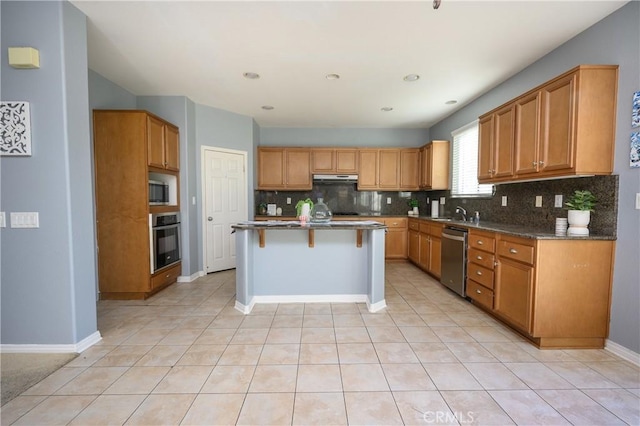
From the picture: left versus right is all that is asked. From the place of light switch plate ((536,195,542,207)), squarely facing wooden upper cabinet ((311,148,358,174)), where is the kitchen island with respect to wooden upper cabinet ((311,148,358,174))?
left

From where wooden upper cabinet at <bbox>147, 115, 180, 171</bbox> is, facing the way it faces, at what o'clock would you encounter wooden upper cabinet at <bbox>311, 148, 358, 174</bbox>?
wooden upper cabinet at <bbox>311, 148, 358, 174</bbox> is roughly at 10 o'clock from wooden upper cabinet at <bbox>147, 115, 180, 171</bbox>.

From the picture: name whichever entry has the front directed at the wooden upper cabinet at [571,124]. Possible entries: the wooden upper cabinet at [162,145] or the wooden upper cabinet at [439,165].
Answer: the wooden upper cabinet at [162,145]

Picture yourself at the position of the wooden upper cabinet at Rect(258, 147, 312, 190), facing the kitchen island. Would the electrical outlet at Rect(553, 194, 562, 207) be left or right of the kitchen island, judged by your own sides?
left

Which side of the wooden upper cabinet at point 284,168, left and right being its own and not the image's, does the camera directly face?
front

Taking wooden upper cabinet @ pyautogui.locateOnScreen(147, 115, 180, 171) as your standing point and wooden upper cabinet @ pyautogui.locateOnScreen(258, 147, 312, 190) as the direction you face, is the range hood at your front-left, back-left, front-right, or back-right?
front-right

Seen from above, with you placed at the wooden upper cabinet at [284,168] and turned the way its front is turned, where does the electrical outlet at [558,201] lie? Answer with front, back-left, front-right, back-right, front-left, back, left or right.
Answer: front-left

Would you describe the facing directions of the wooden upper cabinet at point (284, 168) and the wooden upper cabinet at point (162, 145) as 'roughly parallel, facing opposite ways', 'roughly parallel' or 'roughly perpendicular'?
roughly perpendicular

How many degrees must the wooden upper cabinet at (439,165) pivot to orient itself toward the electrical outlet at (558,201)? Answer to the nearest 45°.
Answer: approximately 135° to its left

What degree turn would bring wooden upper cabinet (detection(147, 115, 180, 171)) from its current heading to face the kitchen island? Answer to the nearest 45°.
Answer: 0° — it already faces it

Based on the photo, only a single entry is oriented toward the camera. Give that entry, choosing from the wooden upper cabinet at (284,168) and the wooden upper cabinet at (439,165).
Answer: the wooden upper cabinet at (284,168)

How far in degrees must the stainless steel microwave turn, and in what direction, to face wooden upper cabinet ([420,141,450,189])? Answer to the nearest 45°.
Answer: approximately 45° to its left

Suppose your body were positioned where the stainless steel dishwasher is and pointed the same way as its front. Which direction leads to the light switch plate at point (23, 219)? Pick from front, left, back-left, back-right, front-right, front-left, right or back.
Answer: front

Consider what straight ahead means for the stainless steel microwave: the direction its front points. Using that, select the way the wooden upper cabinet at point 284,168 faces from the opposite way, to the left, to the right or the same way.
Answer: to the right

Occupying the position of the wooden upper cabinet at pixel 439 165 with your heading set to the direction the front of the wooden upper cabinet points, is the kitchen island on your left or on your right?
on your left

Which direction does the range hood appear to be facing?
toward the camera

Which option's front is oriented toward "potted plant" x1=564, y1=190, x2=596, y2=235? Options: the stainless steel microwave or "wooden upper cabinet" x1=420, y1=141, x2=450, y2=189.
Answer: the stainless steel microwave

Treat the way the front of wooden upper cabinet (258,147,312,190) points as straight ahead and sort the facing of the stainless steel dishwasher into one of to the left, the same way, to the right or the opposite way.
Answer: to the right

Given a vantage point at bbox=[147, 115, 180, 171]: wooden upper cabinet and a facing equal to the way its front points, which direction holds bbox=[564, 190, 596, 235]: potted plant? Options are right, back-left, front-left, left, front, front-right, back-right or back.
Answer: front

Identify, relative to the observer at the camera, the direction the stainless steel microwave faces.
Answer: facing the viewer and to the right of the viewer

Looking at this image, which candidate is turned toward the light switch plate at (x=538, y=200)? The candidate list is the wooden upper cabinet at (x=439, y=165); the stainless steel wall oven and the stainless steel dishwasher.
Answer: the stainless steel wall oven
